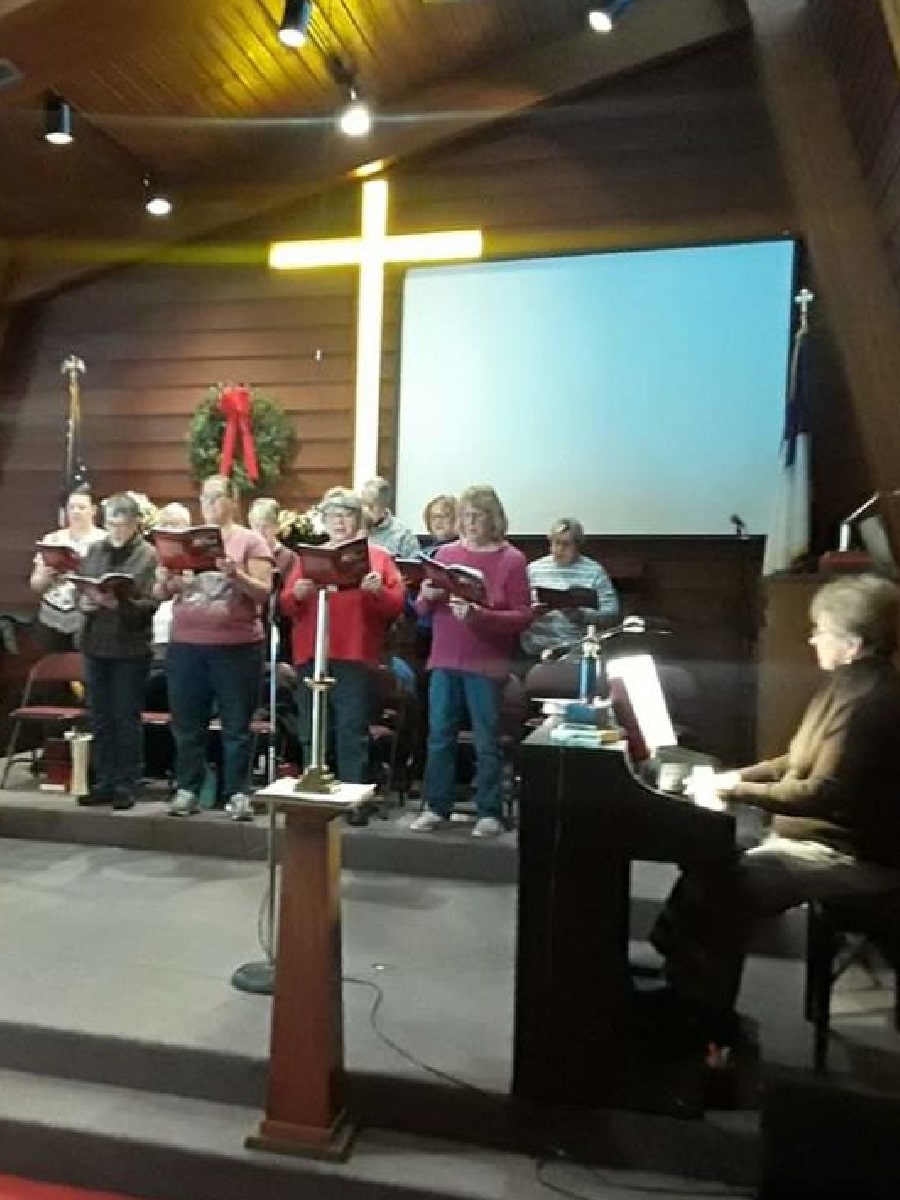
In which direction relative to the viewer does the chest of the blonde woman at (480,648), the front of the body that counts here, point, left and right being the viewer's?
facing the viewer and to the left of the viewer

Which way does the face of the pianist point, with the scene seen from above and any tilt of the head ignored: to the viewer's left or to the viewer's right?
to the viewer's left

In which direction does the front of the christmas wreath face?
toward the camera

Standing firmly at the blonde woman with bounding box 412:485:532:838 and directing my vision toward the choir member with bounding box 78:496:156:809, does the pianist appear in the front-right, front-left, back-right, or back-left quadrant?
back-left

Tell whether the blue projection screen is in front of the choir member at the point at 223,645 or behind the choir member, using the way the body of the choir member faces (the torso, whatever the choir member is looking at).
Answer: behind

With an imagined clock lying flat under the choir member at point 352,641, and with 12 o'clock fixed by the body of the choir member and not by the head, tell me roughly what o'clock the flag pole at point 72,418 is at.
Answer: The flag pole is roughly at 5 o'clock from the choir member.

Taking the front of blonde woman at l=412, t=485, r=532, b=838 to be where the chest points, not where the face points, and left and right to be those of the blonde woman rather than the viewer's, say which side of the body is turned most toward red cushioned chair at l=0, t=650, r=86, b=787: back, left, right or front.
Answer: right

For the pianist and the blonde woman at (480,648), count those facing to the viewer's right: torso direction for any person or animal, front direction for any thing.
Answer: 0

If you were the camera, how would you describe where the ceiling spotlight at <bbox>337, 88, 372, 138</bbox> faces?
facing the viewer

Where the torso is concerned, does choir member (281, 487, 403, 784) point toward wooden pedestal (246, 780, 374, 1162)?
yes

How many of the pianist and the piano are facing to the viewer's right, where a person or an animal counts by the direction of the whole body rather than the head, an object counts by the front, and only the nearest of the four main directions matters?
1

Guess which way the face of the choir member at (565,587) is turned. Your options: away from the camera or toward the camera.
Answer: toward the camera
